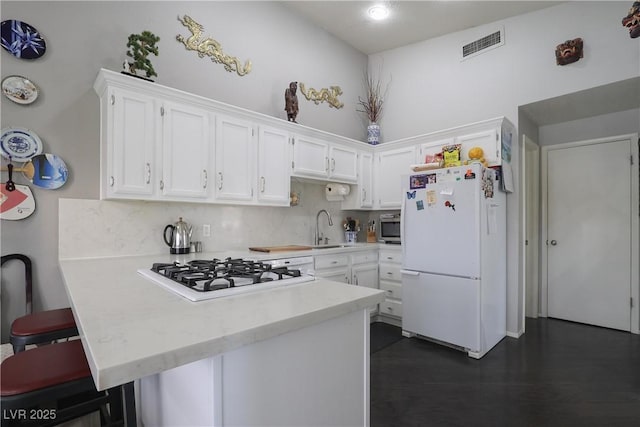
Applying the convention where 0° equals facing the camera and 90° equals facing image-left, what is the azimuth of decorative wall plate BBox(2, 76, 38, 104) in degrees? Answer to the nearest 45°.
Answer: approximately 315°

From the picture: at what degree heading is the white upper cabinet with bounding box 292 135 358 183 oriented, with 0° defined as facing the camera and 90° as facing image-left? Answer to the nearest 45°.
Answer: approximately 315°

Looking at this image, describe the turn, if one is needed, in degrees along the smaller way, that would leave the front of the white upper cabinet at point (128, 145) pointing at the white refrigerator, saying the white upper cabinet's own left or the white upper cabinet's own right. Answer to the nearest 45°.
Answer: approximately 45° to the white upper cabinet's own left

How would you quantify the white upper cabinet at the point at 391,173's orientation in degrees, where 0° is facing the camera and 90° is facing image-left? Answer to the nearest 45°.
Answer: approximately 45°

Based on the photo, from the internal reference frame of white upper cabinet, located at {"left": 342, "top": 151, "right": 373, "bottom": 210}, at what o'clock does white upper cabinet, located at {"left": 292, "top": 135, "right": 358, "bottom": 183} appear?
white upper cabinet, located at {"left": 292, "top": 135, "right": 358, "bottom": 183} is roughly at 3 o'clock from white upper cabinet, located at {"left": 342, "top": 151, "right": 373, "bottom": 210}.

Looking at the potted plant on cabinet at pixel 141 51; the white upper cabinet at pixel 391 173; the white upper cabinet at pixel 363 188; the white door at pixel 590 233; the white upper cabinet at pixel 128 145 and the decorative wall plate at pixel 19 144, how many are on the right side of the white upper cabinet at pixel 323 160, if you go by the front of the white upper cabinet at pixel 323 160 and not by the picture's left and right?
3
